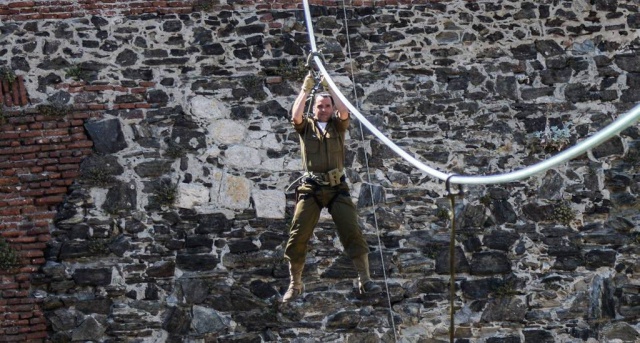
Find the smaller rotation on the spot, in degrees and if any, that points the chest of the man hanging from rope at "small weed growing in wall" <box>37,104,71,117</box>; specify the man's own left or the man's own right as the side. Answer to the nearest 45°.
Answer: approximately 135° to the man's own right

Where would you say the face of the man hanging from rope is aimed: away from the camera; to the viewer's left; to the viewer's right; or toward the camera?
toward the camera

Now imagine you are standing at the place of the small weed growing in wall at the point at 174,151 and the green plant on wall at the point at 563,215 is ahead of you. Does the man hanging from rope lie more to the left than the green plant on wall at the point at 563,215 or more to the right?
right

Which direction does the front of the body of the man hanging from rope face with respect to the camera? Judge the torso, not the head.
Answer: toward the camera

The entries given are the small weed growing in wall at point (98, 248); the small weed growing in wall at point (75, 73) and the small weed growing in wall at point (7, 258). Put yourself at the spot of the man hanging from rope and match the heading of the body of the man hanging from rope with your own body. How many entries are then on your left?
0

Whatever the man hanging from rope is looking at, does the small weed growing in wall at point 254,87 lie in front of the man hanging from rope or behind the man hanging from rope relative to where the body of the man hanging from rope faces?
behind
